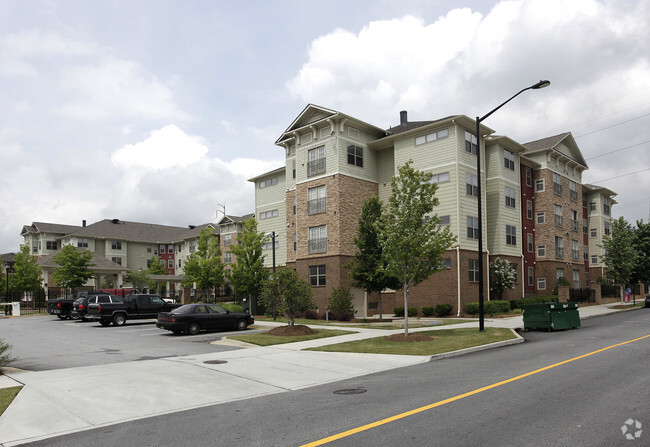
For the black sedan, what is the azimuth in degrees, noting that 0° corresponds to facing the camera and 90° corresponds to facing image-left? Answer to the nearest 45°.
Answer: approximately 225°
